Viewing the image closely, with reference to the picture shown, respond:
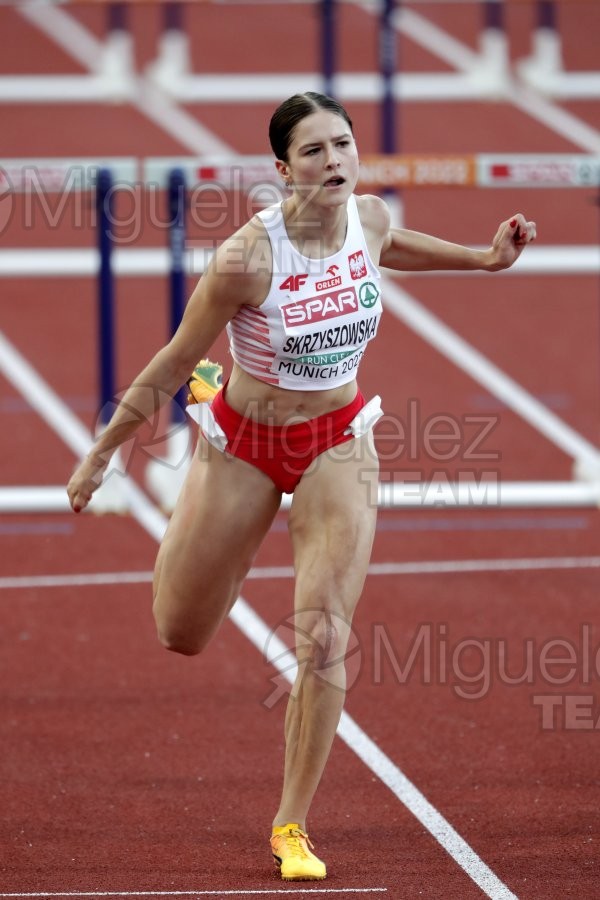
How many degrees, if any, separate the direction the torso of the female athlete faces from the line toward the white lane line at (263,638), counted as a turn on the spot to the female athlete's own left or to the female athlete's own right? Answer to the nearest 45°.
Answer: approximately 135° to the female athlete's own left

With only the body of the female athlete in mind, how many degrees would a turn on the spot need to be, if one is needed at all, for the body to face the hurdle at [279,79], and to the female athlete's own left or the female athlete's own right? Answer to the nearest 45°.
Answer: approximately 135° to the female athlete's own left

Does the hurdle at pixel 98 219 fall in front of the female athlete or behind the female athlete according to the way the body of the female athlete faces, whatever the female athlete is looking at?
behind

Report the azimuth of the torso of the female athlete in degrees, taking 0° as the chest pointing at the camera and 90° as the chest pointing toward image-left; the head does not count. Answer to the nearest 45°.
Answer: approximately 315°

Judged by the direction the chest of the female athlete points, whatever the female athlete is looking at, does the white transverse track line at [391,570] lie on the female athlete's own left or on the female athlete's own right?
on the female athlete's own left
